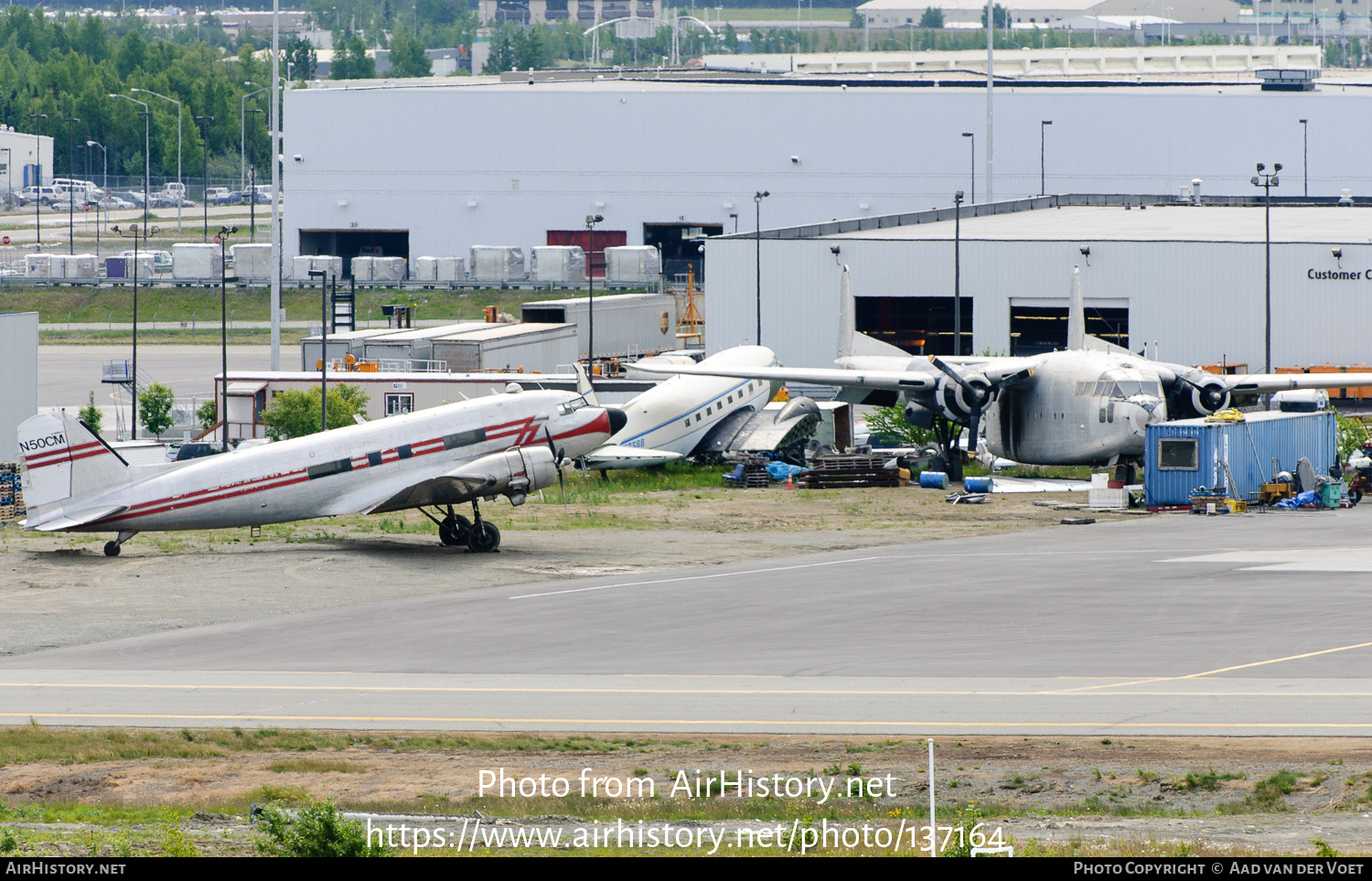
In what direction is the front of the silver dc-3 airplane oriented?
to the viewer's right

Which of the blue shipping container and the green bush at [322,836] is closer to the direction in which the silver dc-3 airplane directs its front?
the blue shipping container

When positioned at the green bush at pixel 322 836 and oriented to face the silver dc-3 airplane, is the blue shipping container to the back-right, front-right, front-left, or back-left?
front-right

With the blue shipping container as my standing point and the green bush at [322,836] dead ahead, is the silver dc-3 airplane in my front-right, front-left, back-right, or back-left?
front-right

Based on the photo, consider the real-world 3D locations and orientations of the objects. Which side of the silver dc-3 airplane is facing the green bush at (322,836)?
right

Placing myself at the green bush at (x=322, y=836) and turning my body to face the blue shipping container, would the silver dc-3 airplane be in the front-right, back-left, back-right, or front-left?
front-left

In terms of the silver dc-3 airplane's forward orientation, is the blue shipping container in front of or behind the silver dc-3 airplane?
in front

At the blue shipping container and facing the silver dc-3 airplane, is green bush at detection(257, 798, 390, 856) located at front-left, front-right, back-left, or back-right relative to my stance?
front-left
